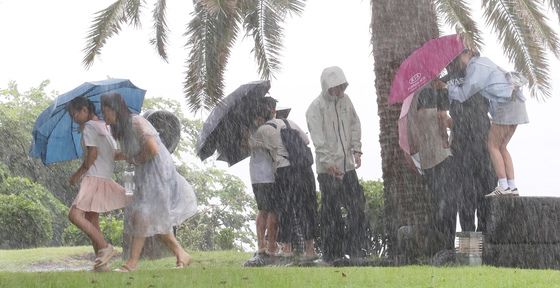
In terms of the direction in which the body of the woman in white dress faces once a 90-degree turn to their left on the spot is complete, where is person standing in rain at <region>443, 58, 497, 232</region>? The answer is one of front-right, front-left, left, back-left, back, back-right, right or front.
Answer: left

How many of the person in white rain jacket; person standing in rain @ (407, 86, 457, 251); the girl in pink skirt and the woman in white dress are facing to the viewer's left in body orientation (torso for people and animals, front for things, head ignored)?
2

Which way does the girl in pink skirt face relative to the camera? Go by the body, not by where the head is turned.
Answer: to the viewer's left

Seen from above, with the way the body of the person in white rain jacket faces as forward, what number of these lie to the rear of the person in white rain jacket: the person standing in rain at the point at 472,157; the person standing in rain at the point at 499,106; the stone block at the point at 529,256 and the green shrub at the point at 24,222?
1

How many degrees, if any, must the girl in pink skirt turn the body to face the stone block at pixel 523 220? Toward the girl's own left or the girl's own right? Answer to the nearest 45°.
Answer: approximately 180°

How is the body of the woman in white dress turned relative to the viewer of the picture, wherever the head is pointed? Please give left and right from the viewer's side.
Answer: facing to the left of the viewer

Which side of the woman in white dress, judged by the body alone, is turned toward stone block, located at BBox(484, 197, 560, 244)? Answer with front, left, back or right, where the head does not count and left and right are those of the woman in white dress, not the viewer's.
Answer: back

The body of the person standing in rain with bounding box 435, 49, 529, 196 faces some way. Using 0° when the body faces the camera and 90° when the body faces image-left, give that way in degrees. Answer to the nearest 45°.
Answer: approximately 90°

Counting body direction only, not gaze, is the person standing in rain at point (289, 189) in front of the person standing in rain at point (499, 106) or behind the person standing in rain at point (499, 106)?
in front
